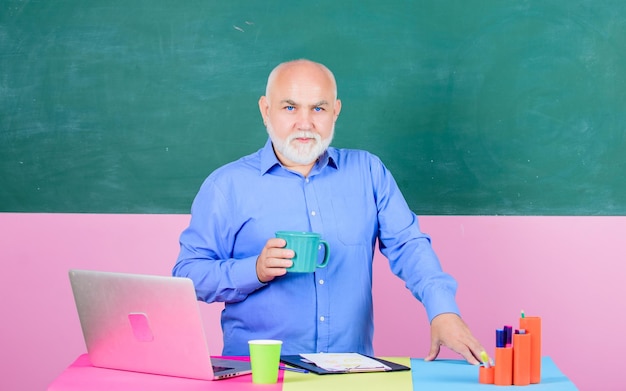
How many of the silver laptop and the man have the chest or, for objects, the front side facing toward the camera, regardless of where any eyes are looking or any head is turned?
1

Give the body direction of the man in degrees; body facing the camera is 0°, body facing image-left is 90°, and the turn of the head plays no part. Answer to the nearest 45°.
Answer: approximately 0°

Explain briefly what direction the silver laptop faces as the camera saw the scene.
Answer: facing away from the viewer and to the right of the viewer

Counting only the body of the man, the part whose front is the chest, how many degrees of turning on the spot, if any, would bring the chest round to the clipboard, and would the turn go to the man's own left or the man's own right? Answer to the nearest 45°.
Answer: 0° — they already face it
